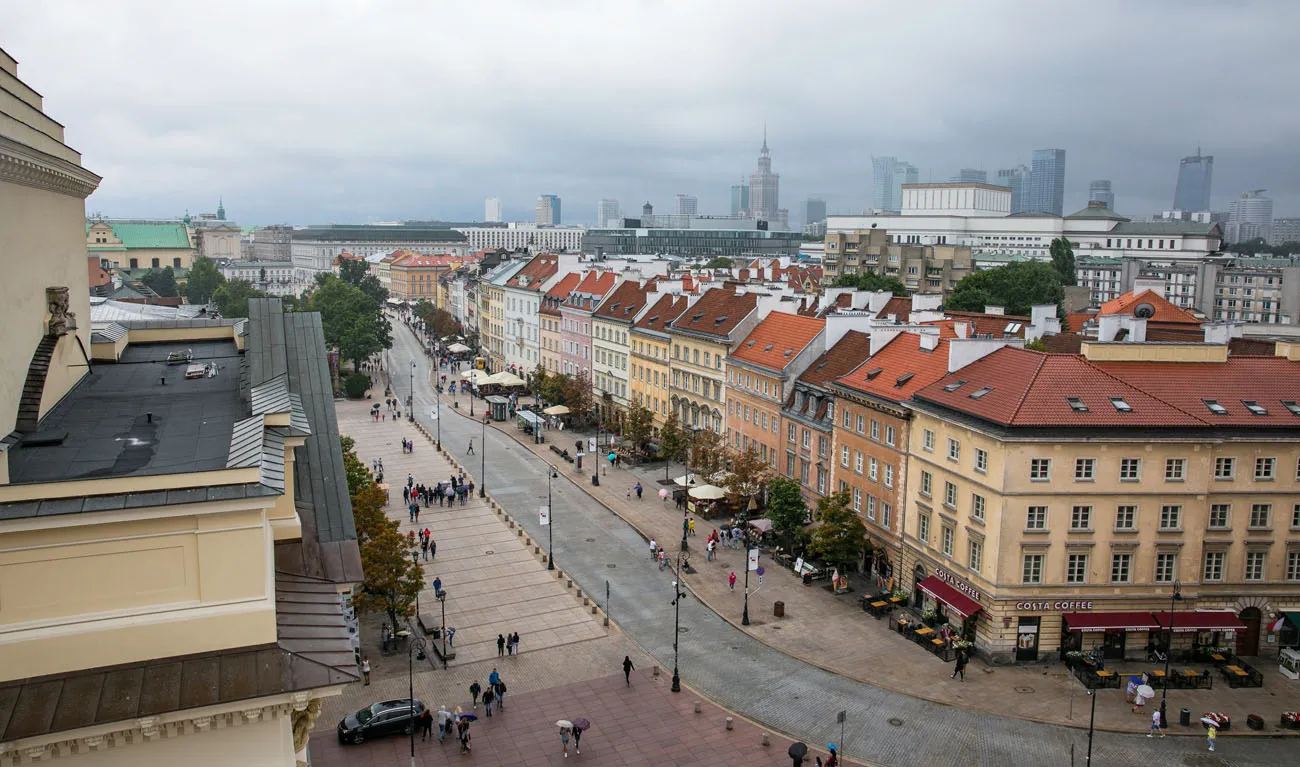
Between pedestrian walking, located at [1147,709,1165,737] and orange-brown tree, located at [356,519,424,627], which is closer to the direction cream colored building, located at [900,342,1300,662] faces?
the pedestrian walking

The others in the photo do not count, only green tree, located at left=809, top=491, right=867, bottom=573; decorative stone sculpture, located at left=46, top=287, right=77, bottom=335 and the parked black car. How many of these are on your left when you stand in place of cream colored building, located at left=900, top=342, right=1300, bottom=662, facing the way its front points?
0

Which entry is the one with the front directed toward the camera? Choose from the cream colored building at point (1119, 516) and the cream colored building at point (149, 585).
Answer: the cream colored building at point (1119, 516)

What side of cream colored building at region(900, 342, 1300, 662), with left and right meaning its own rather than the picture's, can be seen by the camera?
front

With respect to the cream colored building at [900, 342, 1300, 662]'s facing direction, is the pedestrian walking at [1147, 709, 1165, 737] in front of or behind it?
in front

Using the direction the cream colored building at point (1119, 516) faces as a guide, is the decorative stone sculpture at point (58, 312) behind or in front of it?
in front

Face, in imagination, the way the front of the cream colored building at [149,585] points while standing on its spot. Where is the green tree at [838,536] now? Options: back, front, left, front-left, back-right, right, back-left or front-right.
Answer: front-left

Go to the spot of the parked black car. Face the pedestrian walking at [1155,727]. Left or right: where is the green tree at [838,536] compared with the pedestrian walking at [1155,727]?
left

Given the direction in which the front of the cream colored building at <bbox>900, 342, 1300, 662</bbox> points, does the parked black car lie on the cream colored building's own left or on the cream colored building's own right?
on the cream colored building's own right

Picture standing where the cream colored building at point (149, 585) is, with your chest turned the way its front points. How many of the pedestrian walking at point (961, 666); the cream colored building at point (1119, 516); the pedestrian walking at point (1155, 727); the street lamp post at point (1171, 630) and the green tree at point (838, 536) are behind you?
0

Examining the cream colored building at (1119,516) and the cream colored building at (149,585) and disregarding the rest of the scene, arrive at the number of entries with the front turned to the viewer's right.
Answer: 1

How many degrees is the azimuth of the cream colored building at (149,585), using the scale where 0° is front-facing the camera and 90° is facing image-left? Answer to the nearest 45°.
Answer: approximately 270°

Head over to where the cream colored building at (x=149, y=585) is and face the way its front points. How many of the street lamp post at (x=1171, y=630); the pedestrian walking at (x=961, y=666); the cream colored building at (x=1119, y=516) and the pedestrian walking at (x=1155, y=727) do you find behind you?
0

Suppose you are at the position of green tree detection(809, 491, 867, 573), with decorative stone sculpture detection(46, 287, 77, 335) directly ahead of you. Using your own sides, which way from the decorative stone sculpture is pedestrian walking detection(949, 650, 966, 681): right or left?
left

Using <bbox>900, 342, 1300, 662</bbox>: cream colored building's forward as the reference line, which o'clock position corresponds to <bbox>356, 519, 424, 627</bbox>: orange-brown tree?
The orange-brown tree is roughly at 2 o'clock from the cream colored building.

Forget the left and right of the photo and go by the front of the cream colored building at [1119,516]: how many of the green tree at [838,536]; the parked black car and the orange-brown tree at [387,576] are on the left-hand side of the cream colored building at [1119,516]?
0
